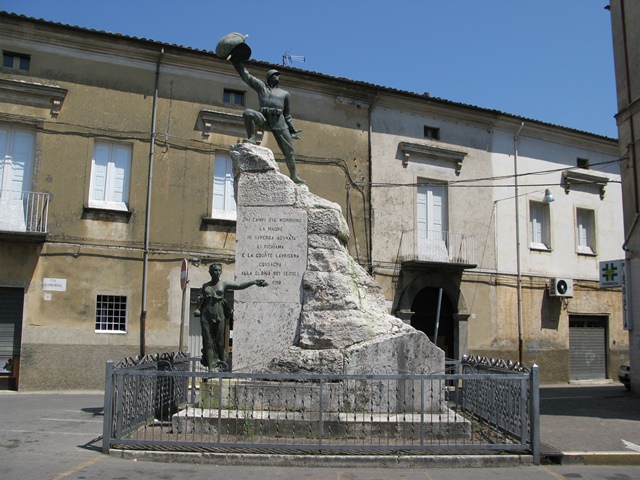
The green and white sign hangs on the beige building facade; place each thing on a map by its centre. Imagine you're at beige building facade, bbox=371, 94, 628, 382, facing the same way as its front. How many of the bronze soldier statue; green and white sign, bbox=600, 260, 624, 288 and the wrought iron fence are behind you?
0

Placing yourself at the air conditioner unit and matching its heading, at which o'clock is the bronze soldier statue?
The bronze soldier statue is roughly at 2 o'clock from the air conditioner unit.

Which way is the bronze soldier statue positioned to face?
toward the camera

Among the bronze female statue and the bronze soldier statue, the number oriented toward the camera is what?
2

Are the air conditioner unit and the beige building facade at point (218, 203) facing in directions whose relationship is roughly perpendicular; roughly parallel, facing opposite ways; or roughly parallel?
roughly parallel

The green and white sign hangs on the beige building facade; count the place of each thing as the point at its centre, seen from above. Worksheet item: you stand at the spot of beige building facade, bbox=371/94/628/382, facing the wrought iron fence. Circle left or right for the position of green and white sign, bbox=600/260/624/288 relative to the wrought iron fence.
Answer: left

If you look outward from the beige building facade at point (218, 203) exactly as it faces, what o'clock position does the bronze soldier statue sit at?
The bronze soldier statue is roughly at 1 o'clock from the beige building facade.

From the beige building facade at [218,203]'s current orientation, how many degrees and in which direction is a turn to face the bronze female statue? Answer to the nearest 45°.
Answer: approximately 45° to its right

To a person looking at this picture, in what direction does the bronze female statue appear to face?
facing the viewer

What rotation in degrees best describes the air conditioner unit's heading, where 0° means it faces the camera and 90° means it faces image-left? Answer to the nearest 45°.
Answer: approximately 315°

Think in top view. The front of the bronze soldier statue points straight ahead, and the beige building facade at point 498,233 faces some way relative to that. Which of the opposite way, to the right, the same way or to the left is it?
the same way

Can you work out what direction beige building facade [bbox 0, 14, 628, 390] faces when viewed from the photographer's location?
facing the viewer and to the right of the viewer
